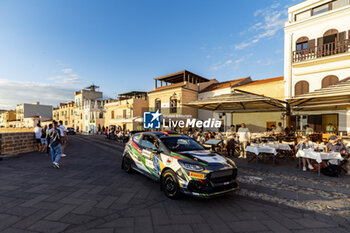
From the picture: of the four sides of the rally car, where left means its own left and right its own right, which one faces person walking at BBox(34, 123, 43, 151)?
back

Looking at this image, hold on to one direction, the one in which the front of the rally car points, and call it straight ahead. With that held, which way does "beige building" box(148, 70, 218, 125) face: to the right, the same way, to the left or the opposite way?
to the right

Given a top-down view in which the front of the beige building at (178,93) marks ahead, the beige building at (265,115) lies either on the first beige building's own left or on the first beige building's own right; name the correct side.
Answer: on the first beige building's own left

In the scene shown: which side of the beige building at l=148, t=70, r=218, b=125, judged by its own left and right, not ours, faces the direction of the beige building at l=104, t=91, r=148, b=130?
right

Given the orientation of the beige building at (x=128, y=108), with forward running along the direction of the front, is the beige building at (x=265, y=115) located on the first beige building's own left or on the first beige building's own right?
on the first beige building's own left

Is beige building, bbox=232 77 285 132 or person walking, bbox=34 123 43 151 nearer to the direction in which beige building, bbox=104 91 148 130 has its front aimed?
the person walking

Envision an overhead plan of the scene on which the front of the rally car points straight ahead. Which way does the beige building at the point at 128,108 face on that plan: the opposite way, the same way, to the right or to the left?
to the right

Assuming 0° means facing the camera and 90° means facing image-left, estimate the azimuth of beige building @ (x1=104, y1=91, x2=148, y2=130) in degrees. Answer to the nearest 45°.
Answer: approximately 45°

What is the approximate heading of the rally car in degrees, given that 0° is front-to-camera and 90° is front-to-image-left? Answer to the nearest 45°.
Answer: approximately 315°
